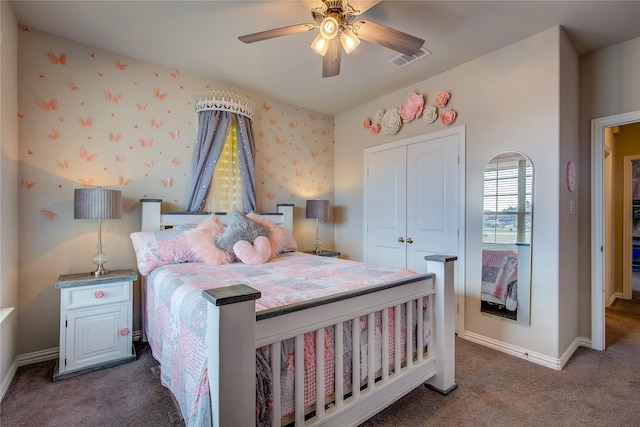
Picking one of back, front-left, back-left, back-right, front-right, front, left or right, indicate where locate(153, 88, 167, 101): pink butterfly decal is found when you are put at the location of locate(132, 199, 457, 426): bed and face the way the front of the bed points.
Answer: back

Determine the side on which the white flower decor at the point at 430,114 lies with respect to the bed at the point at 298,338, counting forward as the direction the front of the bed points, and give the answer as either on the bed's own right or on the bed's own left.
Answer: on the bed's own left

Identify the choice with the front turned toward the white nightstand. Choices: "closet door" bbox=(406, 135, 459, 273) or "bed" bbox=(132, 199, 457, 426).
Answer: the closet door

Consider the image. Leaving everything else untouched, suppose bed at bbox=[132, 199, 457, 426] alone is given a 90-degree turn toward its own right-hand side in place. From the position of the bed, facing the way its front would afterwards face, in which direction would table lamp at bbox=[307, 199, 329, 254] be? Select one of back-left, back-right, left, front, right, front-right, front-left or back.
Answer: back-right

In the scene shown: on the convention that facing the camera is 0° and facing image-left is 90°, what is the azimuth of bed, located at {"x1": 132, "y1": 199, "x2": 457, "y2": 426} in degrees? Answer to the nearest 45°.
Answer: approximately 315°

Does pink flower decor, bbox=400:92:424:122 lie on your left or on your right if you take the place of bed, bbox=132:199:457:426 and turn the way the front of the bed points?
on your left

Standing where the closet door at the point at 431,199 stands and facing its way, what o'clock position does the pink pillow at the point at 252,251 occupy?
The pink pillow is roughly at 12 o'clock from the closet door.
